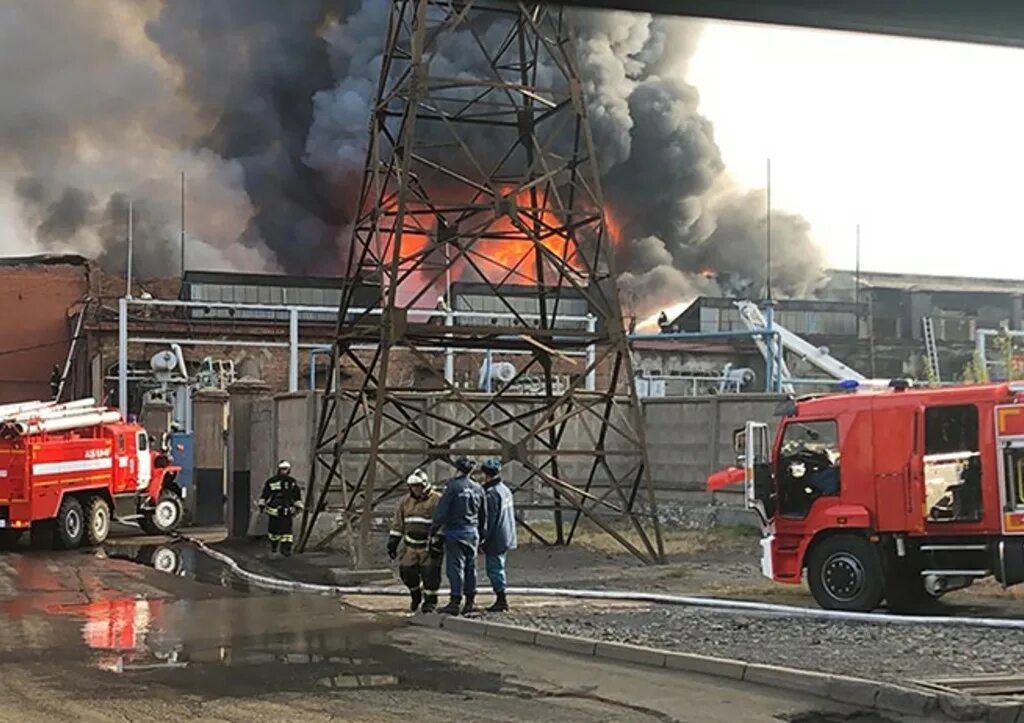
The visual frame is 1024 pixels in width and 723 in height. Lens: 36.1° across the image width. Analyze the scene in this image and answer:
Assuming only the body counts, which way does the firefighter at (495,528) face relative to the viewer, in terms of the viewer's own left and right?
facing to the left of the viewer

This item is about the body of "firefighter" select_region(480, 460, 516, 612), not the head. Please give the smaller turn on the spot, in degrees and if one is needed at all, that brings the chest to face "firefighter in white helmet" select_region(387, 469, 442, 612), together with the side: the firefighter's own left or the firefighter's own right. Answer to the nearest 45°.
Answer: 0° — they already face them

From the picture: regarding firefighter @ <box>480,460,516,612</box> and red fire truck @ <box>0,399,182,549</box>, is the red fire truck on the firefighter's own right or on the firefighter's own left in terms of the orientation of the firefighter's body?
on the firefighter's own right

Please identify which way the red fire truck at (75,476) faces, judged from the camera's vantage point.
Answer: facing away from the viewer and to the right of the viewer

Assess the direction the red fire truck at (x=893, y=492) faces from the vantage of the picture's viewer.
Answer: facing to the left of the viewer

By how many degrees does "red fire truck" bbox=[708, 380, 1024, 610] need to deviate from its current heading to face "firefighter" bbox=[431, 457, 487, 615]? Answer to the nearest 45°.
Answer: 0° — it already faces them
